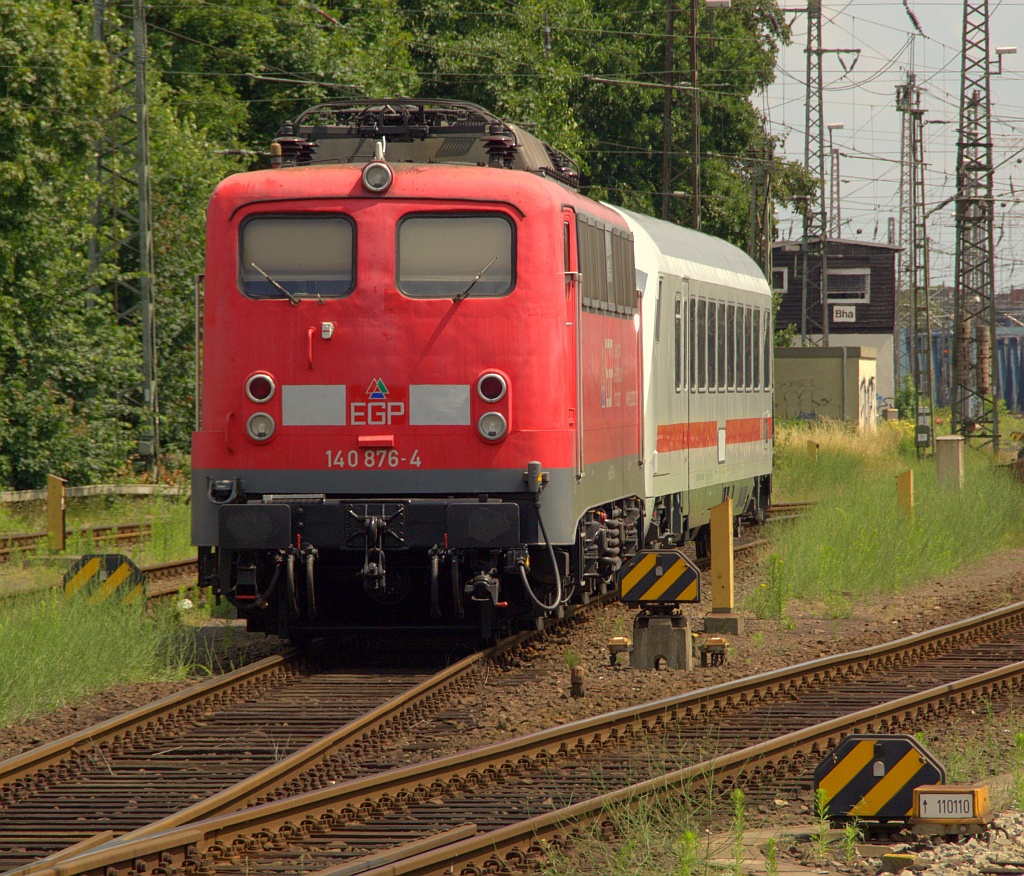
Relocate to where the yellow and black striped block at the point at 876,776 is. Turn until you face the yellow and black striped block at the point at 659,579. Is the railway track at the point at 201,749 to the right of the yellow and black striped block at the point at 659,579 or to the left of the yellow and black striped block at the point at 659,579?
left

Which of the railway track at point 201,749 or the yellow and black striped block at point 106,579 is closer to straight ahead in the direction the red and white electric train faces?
the railway track

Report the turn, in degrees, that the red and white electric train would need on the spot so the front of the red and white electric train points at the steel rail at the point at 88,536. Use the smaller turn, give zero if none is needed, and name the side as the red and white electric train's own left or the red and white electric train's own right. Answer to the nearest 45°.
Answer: approximately 135° to the red and white electric train's own right

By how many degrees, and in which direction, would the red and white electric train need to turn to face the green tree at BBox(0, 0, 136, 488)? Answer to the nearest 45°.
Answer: approximately 135° to its right

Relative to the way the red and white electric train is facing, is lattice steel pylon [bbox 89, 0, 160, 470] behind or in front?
behind

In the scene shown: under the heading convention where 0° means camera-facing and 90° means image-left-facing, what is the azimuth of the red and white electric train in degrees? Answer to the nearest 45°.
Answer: approximately 0°

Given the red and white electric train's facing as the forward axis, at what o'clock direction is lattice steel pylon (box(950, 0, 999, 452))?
The lattice steel pylon is roughly at 7 o'clock from the red and white electric train.
